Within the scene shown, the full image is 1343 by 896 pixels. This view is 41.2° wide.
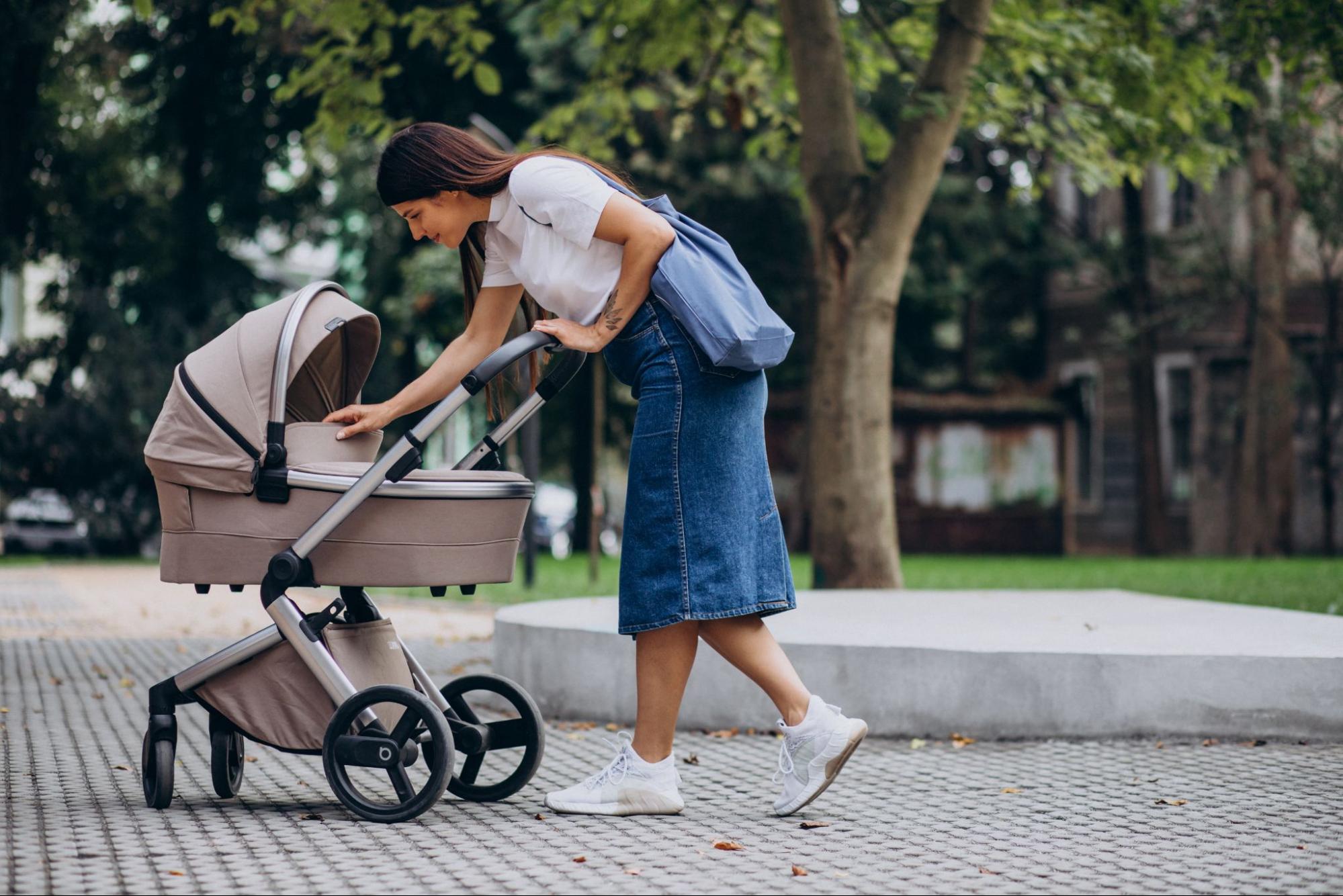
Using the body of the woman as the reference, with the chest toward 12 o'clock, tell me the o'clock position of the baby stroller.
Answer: The baby stroller is roughly at 12 o'clock from the woman.

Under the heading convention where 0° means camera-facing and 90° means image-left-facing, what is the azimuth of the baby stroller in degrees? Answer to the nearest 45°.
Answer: approximately 90°

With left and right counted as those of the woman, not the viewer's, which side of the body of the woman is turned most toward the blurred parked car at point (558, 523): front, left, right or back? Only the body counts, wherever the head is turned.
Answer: right

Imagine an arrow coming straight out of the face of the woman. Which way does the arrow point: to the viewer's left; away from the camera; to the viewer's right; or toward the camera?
to the viewer's left

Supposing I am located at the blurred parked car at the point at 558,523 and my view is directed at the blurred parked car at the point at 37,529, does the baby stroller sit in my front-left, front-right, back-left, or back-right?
front-left

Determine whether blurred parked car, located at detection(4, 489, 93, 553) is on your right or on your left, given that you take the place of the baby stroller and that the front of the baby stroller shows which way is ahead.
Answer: on your right

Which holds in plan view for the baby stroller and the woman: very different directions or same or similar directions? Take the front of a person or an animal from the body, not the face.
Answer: same or similar directions

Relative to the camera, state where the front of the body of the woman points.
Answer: to the viewer's left

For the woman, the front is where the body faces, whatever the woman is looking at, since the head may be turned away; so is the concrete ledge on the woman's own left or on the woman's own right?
on the woman's own right
